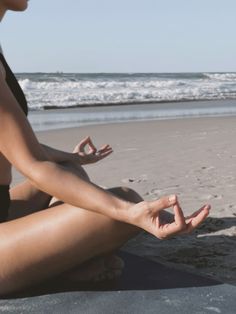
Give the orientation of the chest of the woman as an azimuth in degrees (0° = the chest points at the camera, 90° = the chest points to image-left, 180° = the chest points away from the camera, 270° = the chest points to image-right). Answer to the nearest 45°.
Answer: approximately 270°
